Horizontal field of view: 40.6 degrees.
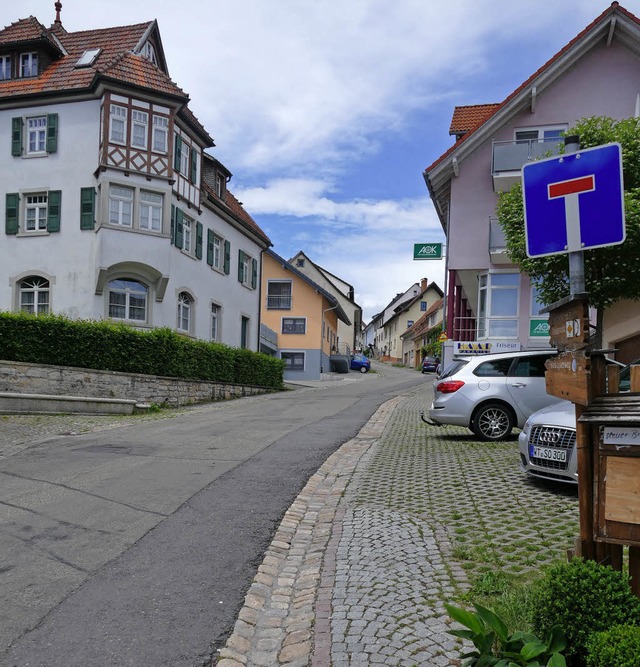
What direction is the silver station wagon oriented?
to the viewer's right

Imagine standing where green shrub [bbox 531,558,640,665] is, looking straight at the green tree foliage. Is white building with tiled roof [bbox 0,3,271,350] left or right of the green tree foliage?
left

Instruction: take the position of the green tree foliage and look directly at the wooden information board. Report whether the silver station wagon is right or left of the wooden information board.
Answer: right

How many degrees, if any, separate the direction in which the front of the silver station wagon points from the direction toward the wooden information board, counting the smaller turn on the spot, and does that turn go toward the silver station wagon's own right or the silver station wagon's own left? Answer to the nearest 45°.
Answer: approximately 90° to the silver station wagon's own right

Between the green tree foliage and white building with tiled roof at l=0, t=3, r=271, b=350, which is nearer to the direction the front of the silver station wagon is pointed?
the green tree foliage

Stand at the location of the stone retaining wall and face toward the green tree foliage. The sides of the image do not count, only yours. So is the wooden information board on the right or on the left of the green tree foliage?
right

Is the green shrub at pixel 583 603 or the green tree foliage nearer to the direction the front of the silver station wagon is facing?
the green tree foliage

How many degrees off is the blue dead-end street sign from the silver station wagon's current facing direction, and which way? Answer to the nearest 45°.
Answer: approximately 90° to its right

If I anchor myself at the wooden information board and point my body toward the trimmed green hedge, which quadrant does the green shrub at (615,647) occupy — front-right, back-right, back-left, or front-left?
back-left

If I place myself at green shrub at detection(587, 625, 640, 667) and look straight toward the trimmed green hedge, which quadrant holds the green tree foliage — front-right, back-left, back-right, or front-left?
front-right
